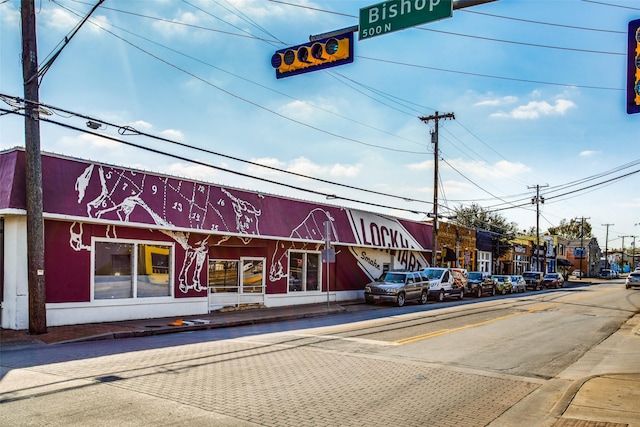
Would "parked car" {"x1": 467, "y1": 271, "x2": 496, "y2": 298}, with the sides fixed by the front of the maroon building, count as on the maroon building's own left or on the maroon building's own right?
on the maroon building's own left

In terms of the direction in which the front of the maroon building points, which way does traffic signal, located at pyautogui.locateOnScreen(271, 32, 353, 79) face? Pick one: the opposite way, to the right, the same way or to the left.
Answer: to the right

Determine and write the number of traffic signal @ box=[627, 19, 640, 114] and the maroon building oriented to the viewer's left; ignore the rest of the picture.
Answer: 0

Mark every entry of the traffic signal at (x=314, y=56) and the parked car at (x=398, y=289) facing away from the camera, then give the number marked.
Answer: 0

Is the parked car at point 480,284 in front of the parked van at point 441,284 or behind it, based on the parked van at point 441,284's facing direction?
behind

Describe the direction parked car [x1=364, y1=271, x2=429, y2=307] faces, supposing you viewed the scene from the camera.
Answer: facing the viewer and to the left of the viewer

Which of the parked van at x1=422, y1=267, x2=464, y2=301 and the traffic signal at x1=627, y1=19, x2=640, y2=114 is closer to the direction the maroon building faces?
the traffic signal

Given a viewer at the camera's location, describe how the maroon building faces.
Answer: facing the viewer and to the right of the viewer

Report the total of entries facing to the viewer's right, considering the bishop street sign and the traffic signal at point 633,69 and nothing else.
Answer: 0

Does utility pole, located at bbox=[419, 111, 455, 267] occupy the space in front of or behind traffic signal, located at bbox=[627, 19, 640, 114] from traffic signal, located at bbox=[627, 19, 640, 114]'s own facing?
behind
